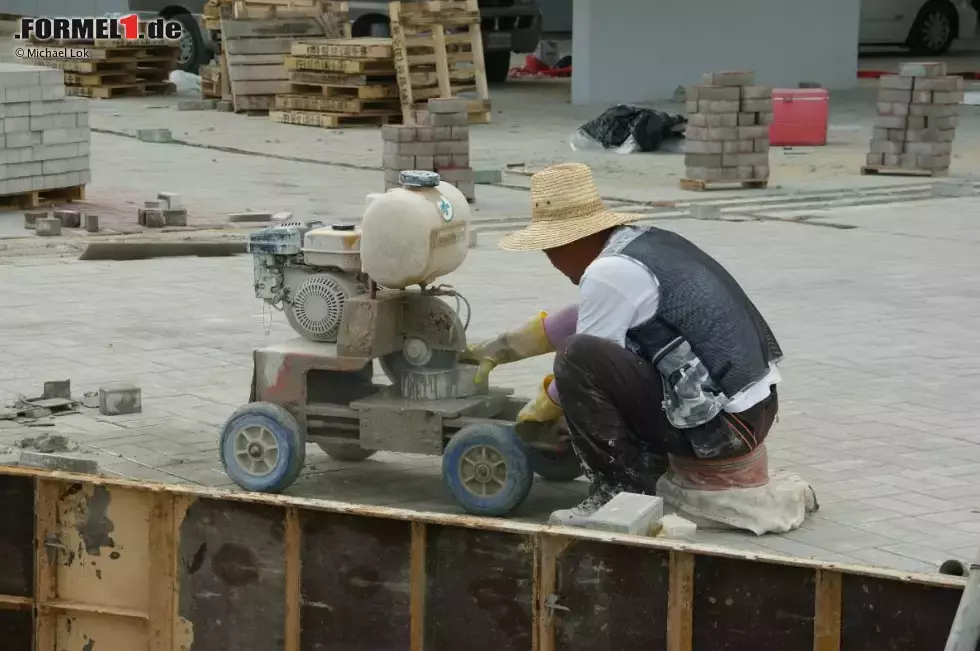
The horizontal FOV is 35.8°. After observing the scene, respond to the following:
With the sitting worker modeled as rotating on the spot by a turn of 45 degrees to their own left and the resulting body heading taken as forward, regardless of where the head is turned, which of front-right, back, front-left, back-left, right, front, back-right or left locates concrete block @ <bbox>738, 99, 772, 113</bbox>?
back-right

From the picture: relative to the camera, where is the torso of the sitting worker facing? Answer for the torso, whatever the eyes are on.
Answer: to the viewer's left

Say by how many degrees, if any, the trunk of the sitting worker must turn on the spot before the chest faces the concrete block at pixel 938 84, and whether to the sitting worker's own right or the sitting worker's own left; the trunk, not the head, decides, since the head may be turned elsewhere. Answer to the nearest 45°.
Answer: approximately 90° to the sitting worker's own right

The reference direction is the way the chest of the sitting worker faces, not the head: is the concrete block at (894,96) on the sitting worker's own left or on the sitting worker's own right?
on the sitting worker's own right

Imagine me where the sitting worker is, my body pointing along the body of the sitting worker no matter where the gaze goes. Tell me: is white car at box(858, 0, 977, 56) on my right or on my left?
on my right

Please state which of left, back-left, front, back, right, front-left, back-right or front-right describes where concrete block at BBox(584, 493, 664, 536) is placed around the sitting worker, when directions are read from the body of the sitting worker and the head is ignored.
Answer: left

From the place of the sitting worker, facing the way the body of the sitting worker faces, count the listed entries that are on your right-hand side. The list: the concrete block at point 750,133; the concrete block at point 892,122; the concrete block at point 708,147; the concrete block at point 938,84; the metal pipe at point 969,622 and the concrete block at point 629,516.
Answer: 4

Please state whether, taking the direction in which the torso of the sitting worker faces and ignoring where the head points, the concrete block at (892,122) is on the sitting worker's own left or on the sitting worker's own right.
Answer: on the sitting worker's own right

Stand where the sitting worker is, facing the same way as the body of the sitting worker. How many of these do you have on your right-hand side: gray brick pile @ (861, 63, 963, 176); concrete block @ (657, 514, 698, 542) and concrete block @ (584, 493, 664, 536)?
1

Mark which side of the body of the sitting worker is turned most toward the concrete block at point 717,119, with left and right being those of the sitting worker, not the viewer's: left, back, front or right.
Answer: right

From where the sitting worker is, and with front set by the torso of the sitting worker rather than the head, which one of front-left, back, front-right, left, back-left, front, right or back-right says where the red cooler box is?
right

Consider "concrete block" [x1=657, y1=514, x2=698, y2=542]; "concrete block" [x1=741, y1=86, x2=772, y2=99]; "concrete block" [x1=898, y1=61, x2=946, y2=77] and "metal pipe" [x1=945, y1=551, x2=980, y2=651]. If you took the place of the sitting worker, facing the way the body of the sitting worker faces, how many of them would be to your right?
2

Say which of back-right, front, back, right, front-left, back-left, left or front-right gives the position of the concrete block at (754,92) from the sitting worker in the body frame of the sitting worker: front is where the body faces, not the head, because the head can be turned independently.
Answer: right

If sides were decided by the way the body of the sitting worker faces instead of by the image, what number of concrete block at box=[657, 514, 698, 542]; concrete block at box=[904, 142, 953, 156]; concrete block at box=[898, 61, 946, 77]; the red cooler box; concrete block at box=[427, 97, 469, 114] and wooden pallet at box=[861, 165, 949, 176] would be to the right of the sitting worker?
5

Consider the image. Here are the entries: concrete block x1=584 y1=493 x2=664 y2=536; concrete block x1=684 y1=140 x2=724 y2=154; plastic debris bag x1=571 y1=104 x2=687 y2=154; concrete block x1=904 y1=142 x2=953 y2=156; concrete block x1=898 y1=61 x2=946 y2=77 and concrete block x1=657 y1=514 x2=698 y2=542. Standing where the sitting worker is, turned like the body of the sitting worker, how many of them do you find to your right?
4

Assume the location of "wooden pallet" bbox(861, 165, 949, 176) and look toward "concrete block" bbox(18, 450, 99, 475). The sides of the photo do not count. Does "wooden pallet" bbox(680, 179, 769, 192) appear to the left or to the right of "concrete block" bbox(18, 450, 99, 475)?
right

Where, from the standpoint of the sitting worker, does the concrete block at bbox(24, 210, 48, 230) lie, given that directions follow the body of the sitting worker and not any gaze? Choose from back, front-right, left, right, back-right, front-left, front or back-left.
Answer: front-right

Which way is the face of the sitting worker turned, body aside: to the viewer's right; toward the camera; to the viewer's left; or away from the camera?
to the viewer's left

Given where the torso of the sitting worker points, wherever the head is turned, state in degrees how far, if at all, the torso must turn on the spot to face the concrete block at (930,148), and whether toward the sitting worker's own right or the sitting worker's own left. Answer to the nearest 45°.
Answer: approximately 90° to the sitting worker's own right

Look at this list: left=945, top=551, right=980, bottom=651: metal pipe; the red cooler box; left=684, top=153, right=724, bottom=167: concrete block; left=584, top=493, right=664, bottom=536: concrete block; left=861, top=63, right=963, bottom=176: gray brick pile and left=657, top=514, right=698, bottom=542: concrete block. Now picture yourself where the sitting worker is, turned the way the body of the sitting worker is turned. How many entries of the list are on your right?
3
